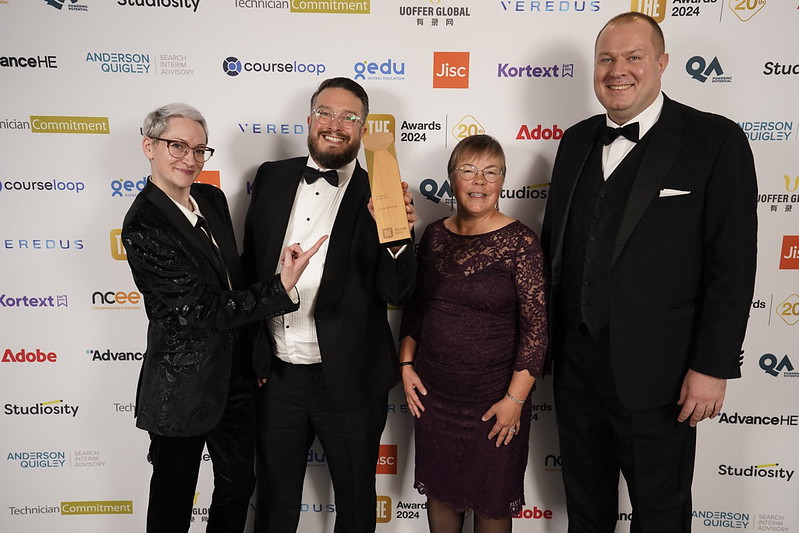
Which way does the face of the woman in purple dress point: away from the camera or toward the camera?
toward the camera

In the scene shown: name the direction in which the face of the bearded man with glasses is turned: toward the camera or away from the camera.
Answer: toward the camera

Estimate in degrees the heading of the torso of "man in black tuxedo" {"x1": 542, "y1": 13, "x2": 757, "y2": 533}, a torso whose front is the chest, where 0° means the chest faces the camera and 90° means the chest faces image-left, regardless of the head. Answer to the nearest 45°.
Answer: approximately 45°

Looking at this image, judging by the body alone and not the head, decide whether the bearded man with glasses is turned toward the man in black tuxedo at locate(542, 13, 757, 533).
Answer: no

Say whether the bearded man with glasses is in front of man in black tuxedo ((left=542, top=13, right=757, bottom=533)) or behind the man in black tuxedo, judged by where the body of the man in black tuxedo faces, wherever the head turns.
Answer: in front

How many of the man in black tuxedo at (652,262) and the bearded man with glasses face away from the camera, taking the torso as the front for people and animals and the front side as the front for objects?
0

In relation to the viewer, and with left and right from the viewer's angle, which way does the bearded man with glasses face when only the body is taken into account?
facing the viewer
